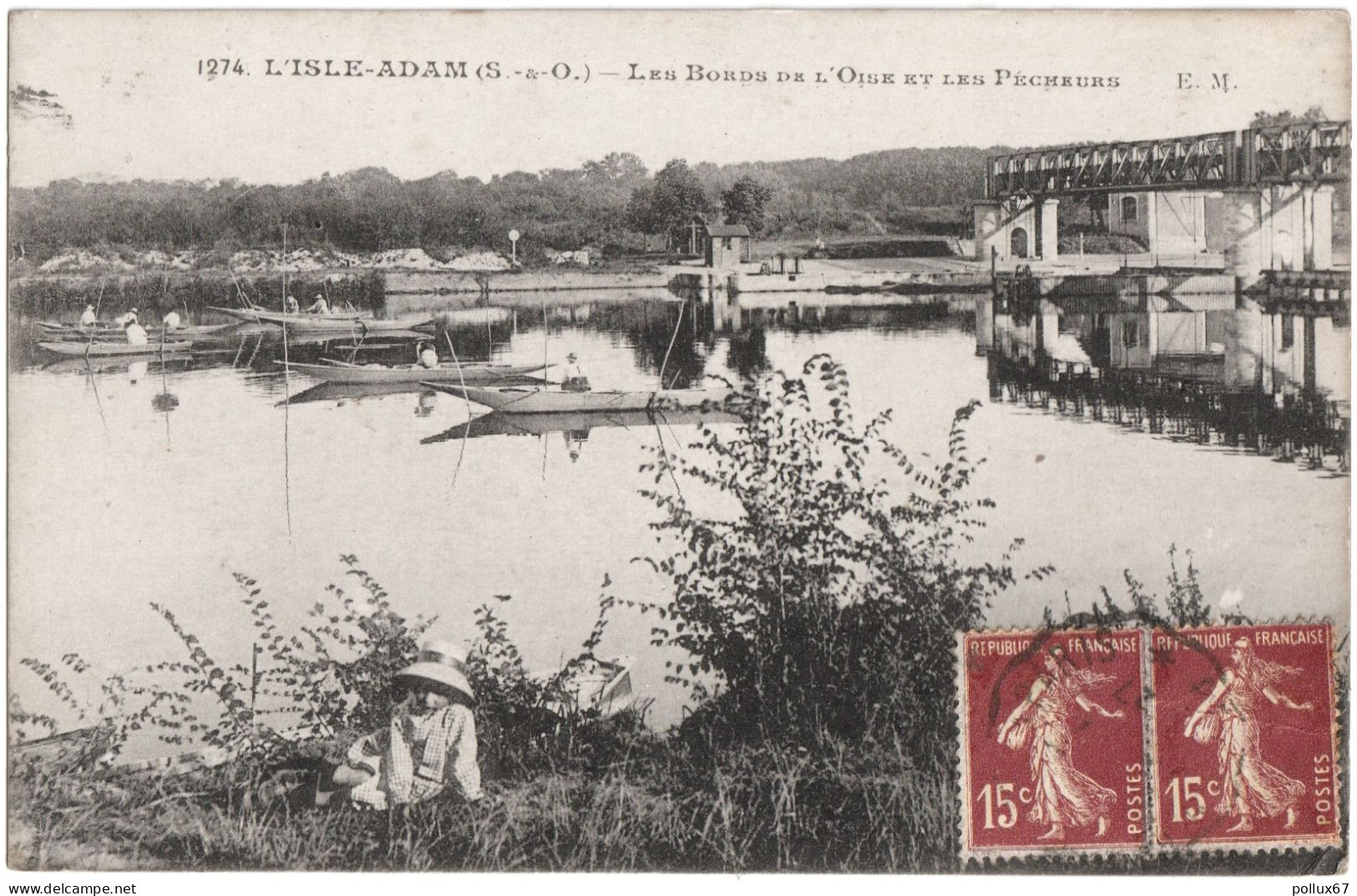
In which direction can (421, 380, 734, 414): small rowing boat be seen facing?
to the viewer's left
